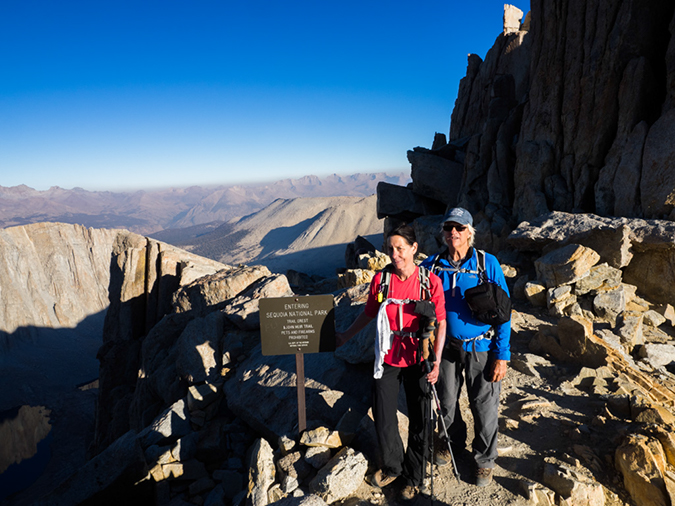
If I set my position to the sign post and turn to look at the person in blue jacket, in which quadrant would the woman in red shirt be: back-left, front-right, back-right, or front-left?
front-right

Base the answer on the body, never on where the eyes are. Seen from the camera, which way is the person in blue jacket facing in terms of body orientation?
toward the camera

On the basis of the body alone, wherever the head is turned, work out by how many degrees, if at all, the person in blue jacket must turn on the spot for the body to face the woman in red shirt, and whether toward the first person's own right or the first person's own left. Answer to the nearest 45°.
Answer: approximately 45° to the first person's own right

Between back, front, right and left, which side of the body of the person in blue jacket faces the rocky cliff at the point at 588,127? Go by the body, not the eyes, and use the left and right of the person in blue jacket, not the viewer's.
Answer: back

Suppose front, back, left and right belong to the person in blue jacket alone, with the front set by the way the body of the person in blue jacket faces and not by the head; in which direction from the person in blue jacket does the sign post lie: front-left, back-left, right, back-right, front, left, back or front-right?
right
